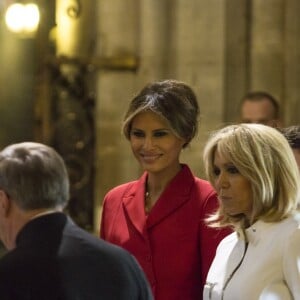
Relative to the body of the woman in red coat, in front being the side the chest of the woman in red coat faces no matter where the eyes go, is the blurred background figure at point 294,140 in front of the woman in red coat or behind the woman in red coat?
behind

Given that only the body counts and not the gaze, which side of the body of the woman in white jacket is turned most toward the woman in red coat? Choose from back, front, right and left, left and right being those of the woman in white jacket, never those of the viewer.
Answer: right

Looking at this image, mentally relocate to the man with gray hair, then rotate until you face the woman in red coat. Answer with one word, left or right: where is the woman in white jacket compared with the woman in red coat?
right

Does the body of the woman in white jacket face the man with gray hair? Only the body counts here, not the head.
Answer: yes

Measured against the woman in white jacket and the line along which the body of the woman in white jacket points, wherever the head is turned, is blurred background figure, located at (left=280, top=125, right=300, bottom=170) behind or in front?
behind

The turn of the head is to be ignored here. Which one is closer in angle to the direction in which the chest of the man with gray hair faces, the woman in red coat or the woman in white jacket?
the woman in red coat

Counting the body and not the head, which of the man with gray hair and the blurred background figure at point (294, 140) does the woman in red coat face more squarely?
the man with gray hair

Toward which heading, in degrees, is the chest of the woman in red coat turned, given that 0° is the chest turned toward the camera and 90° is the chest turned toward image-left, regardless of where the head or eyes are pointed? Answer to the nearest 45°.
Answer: approximately 45°
